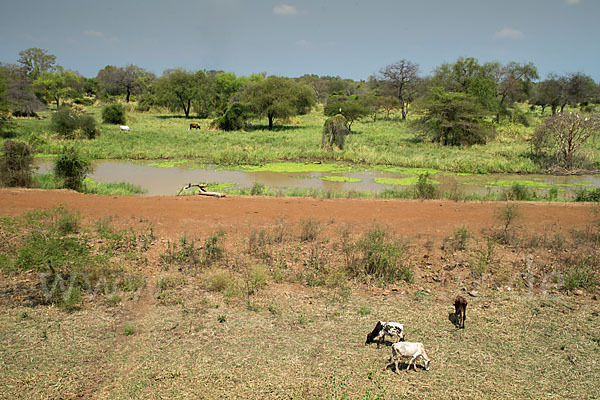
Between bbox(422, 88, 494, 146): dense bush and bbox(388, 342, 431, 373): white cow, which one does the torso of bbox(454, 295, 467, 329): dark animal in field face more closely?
the dense bush

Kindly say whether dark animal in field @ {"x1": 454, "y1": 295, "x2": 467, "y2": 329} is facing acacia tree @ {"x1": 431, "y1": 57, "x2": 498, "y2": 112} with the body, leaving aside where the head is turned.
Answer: yes

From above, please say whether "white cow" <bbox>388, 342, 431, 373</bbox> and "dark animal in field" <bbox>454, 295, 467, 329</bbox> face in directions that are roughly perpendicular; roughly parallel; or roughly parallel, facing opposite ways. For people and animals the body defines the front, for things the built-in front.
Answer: roughly perpendicular

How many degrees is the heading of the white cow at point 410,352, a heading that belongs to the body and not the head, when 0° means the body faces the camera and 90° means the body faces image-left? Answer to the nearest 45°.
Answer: approximately 270°

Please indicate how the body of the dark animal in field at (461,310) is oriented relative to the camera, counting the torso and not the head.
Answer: away from the camera

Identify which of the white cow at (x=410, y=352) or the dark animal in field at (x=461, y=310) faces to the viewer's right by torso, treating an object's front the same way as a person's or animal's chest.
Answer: the white cow

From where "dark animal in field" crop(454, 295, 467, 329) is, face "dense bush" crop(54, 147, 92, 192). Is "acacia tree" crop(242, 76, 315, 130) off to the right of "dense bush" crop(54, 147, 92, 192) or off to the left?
right
